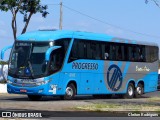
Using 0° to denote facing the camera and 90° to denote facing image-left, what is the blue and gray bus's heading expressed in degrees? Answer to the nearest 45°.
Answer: approximately 45°

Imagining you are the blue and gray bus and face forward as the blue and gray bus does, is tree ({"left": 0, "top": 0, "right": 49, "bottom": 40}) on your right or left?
on your right
